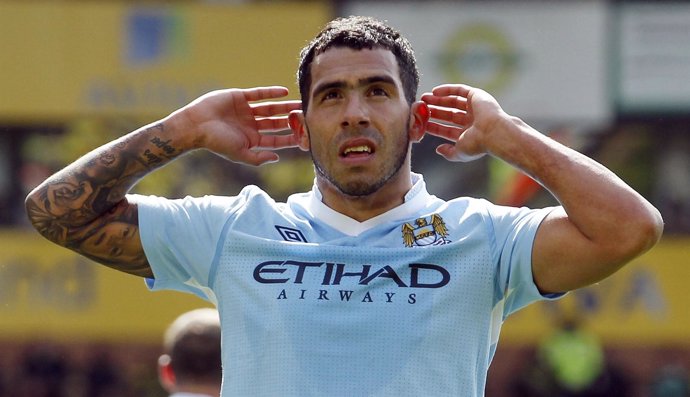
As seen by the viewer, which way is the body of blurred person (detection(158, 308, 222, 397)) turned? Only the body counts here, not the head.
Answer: away from the camera

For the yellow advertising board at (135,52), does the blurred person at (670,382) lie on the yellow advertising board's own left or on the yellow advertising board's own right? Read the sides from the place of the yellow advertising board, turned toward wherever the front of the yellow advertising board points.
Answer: on the yellow advertising board's own left

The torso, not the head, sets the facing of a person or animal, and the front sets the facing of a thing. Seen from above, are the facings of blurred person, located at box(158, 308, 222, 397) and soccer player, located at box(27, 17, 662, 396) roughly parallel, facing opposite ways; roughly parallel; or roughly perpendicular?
roughly parallel, facing opposite ways

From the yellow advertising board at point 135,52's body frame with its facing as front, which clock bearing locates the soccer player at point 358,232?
The soccer player is roughly at 12 o'clock from the yellow advertising board.

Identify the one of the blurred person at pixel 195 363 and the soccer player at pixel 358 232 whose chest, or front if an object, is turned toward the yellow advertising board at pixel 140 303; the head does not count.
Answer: the blurred person

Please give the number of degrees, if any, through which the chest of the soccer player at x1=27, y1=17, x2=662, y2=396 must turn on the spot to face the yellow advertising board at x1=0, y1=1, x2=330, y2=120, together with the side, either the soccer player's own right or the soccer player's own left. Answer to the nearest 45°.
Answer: approximately 180°

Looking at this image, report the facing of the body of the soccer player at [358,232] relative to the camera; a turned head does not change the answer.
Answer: toward the camera

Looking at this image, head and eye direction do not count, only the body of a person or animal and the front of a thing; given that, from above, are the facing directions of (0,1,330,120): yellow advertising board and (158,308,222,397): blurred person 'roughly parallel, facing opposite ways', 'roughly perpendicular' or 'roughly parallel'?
roughly parallel, facing opposite ways

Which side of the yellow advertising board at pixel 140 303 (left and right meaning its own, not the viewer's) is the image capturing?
front

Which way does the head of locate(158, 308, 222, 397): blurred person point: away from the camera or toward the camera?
away from the camera

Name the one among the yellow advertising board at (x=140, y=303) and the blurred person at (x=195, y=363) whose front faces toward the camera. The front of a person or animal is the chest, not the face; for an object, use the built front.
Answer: the yellow advertising board

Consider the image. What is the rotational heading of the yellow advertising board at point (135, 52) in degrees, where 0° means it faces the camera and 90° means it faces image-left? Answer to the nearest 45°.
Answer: approximately 0°

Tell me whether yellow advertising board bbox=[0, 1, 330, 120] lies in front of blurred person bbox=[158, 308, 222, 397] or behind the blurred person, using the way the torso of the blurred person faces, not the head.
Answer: in front

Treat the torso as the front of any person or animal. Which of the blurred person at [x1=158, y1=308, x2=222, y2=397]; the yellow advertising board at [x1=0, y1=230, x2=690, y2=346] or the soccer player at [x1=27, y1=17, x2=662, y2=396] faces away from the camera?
the blurred person
